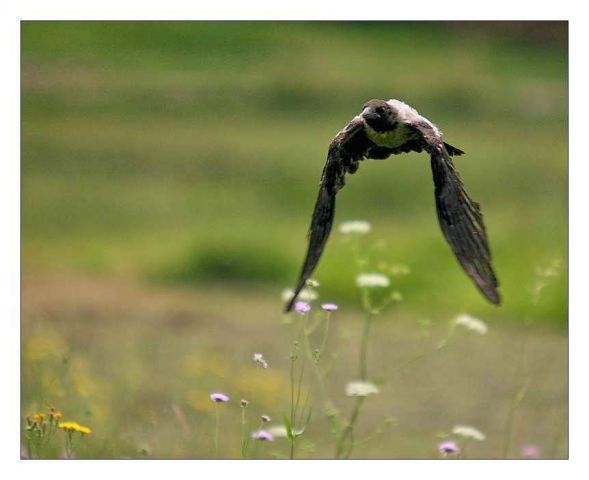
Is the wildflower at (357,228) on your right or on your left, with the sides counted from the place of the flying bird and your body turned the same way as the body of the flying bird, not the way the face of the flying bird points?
on your right

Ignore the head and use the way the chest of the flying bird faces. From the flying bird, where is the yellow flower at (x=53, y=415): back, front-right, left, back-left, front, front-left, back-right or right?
front-right

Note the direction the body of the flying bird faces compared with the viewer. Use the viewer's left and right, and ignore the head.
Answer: facing the viewer and to the left of the viewer
